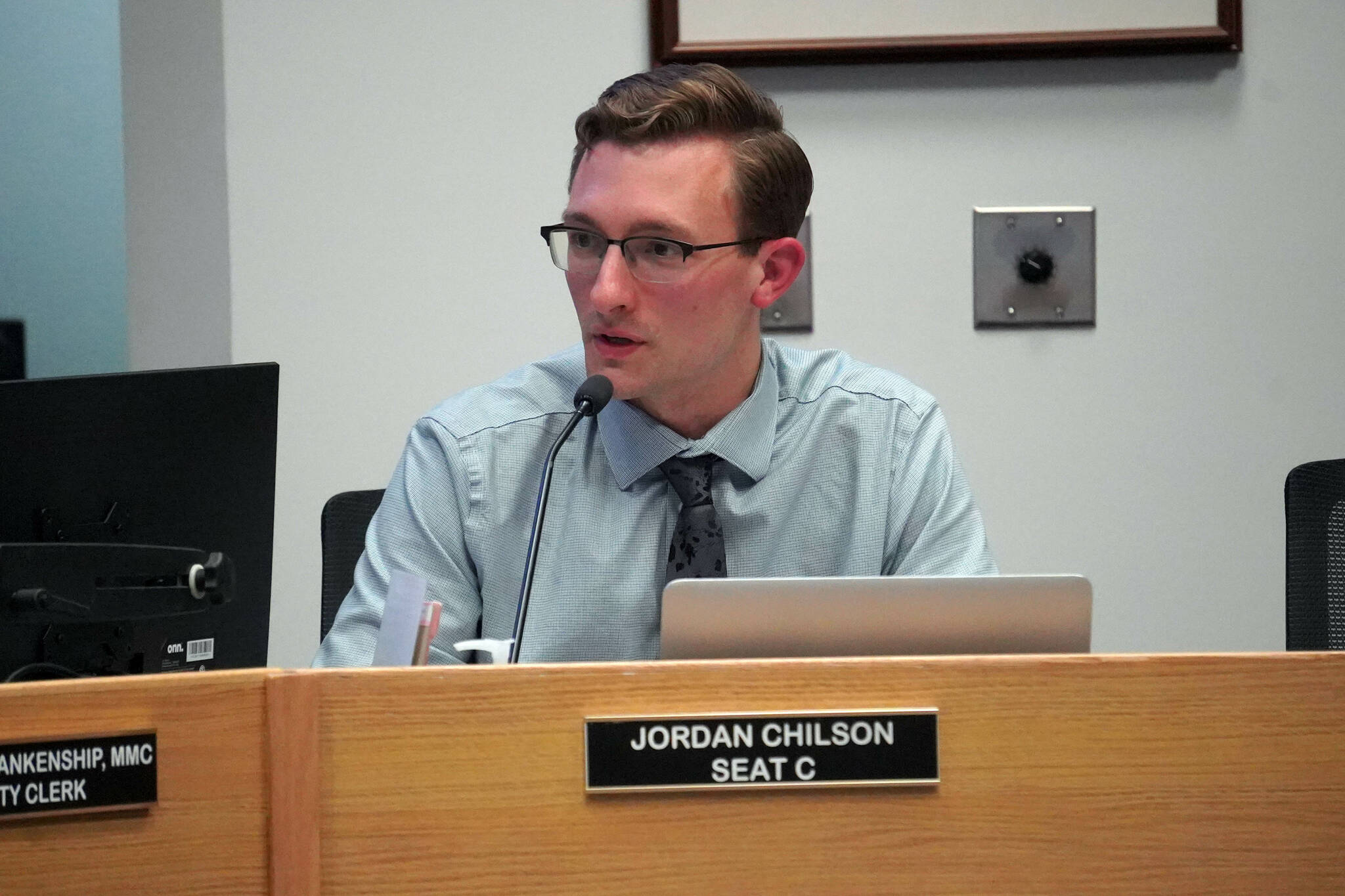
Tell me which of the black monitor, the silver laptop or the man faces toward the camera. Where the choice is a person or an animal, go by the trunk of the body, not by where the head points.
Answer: the man

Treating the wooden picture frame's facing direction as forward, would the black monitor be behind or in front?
in front

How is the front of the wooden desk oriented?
toward the camera

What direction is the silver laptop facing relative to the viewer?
away from the camera

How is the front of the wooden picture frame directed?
toward the camera

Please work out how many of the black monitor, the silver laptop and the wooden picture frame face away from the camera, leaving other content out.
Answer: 2

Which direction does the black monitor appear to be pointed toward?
away from the camera

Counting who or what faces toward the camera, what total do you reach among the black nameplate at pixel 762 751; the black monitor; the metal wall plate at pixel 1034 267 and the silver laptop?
2

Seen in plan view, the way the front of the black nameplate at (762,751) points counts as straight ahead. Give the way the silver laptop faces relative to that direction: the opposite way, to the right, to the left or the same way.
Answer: the opposite way

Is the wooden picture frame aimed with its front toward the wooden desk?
yes

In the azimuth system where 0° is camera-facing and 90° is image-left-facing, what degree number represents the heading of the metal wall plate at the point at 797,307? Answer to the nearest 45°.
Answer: approximately 0°

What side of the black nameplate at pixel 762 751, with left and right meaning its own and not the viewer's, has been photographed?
front

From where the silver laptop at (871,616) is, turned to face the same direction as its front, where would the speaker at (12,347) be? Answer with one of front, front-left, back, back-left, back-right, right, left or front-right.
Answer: front-left
